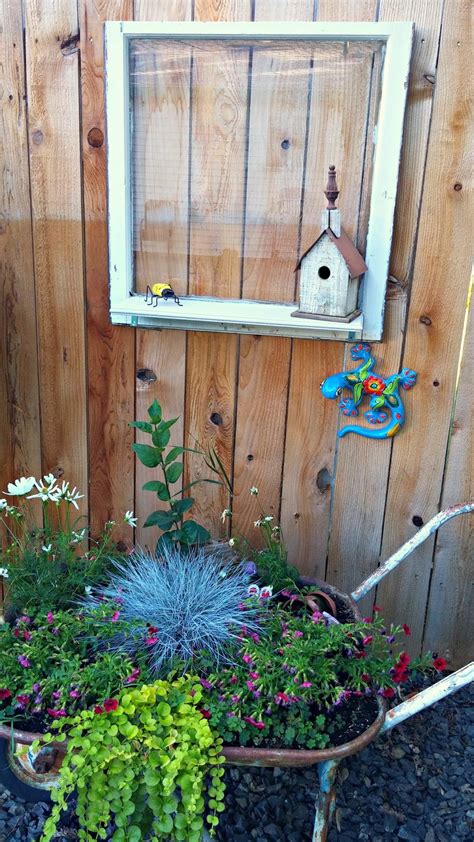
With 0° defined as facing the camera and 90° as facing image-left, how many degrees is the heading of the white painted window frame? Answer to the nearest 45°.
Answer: approximately 0°

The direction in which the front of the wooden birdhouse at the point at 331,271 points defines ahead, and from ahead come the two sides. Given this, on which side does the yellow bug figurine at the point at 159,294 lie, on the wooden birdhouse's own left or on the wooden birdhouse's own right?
on the wooden birdhouse's own right

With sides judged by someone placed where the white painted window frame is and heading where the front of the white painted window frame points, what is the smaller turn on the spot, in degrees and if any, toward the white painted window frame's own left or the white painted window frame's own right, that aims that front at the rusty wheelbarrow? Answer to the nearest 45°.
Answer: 0° — it already faces it

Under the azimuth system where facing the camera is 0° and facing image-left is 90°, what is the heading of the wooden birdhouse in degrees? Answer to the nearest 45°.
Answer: approximately 0°
